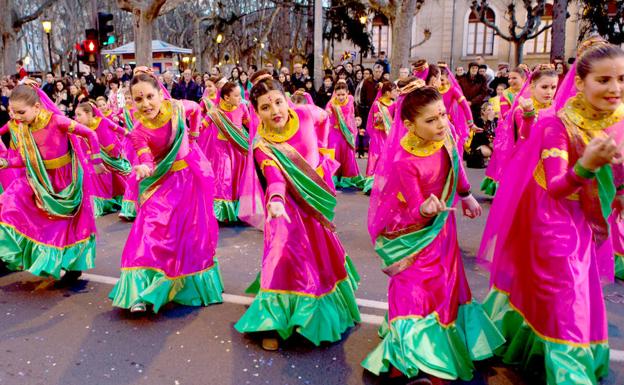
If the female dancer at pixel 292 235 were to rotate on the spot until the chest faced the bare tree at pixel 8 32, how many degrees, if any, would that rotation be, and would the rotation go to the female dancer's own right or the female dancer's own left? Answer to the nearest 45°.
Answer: approximately 135° to the female dancer's own right

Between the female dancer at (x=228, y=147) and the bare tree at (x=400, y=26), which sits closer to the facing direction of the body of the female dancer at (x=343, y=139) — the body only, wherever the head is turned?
the female dancer

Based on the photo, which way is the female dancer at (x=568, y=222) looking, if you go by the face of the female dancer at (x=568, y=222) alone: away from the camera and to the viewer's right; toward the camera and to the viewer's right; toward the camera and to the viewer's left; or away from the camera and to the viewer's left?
toward the camera and to the viewer's right

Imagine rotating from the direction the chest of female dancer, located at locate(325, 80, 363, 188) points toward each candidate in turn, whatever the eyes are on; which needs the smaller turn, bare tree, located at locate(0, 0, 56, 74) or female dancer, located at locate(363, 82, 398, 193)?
the female dancer

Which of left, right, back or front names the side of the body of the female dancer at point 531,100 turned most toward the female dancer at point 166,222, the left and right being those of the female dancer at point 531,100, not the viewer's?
right

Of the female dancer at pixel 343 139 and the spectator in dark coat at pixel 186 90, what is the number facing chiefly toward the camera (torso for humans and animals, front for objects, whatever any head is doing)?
2

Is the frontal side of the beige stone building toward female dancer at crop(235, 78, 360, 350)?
yes

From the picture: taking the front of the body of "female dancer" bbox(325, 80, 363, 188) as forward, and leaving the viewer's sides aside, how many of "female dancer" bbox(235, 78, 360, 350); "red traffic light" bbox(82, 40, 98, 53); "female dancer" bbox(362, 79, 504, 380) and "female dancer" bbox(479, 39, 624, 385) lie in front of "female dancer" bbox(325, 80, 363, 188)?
3

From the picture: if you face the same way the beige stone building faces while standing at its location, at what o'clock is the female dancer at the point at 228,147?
The female dancer is roughly at 12 o'clock from the beige stone building.

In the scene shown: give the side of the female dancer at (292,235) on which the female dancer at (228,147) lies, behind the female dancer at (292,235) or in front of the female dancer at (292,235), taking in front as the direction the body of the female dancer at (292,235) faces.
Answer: behind

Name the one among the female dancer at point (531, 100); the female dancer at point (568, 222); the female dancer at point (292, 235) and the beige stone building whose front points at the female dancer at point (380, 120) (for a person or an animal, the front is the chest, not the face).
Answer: the beige stone building
